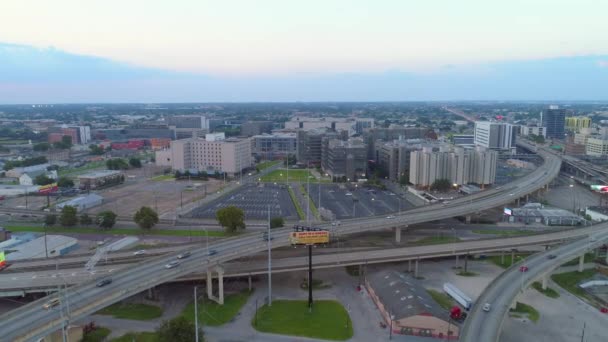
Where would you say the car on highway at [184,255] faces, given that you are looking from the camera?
facing the viewer and to the left of the viewer

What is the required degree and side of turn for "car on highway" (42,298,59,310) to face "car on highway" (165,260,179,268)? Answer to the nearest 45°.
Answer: approximately 180°

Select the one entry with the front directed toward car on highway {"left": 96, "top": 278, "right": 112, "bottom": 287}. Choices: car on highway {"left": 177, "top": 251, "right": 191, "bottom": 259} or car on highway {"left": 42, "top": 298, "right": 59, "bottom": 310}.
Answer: car on highway {"left": 177, "top": 251, "right": 191, "bottom": 259}

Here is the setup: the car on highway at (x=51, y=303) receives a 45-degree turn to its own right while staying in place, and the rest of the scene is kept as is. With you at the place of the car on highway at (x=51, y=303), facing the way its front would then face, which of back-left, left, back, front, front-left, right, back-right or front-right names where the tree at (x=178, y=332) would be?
back-left

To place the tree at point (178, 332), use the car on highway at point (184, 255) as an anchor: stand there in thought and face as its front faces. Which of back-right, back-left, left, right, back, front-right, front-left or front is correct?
front-left
